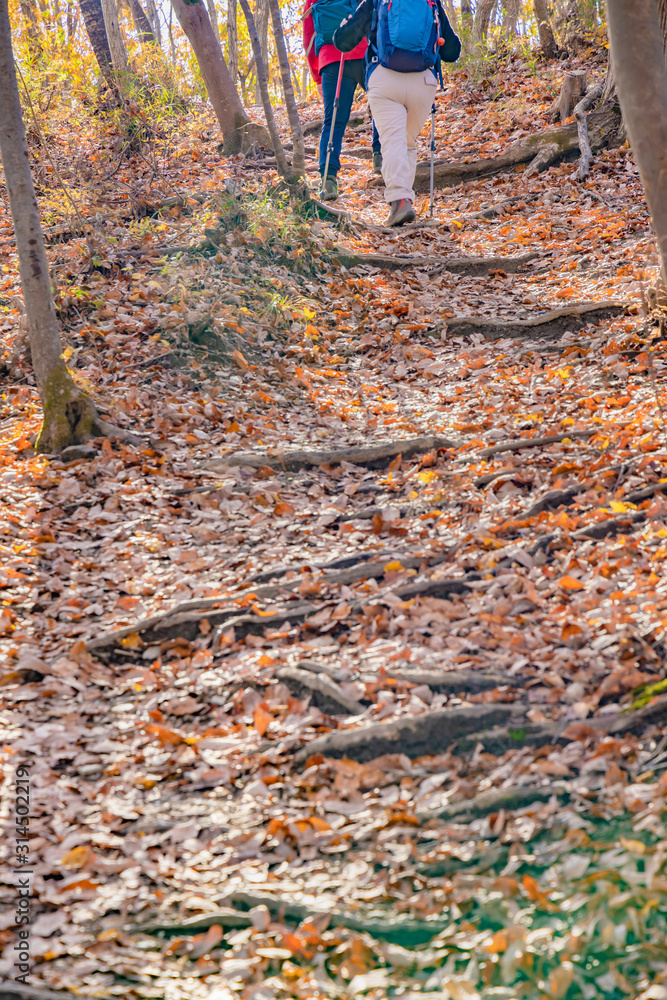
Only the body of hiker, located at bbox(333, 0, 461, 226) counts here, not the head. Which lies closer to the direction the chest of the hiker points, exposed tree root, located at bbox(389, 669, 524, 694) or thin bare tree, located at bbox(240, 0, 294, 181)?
the thin bare tree

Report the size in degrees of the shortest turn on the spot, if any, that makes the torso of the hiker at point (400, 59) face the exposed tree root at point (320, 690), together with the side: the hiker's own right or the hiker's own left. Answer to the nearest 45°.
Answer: approximately 180°

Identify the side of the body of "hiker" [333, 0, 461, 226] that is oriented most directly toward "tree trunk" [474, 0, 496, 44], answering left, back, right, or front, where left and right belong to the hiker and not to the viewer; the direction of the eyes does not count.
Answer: front

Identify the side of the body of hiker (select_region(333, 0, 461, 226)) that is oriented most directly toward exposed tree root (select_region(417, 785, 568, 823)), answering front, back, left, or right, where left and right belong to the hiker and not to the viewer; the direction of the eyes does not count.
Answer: back

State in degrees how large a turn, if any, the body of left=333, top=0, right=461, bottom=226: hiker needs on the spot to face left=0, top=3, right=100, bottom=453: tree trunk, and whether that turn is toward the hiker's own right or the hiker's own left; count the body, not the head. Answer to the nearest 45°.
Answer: approximately 135° to the hiker's own left

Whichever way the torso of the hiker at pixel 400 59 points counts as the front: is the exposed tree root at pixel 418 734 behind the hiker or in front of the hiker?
behind

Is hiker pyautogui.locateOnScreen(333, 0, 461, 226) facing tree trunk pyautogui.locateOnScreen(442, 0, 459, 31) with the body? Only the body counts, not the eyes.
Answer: yes

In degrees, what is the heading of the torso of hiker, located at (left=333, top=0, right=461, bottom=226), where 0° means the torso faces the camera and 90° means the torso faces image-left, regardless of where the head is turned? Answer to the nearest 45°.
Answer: approximately 180°

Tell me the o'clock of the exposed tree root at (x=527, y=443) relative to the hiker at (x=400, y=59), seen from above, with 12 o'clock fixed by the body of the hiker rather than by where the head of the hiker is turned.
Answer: The exposed tree root is roughly at 6 o'clock from the hiker.

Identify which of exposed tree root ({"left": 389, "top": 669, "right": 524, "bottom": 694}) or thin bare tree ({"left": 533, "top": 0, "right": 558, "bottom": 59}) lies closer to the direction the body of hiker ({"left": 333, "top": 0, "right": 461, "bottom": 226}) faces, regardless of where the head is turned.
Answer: the thin bare tree

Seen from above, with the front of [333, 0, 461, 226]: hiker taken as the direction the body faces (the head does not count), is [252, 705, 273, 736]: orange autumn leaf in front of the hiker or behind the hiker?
behind
